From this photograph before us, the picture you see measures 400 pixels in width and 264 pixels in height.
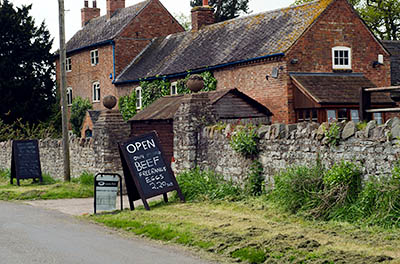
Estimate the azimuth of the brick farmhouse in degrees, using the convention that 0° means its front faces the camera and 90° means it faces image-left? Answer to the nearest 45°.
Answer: approximately 45°

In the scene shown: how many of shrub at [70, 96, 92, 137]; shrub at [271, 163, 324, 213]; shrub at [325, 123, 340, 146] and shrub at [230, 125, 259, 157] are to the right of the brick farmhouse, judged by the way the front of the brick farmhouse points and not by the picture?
1

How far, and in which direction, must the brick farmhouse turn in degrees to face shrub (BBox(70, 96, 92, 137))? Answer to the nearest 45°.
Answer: approximately 90° to its right

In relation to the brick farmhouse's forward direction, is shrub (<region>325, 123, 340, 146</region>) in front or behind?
in front

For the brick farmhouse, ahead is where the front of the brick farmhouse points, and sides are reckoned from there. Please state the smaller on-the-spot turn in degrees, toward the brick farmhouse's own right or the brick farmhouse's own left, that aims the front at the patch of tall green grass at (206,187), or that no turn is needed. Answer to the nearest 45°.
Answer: approximately 45° to the brick farmhouse's own left

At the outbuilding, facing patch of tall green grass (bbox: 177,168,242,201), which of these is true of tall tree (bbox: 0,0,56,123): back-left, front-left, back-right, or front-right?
back-right

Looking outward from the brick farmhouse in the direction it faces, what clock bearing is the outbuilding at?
The outbuilding is roughly at 12 o'clock from the brick farmhouse.

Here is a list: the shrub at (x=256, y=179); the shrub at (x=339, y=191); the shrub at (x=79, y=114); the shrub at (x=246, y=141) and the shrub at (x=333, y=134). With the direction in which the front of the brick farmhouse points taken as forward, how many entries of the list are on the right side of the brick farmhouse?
1

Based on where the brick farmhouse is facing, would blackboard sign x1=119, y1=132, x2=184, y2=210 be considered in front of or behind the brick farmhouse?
in front

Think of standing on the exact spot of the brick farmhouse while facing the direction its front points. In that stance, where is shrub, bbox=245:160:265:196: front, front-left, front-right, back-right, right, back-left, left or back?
front-left

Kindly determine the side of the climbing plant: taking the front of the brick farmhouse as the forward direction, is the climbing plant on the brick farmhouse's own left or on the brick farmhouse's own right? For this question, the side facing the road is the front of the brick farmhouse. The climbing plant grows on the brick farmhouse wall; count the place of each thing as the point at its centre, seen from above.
on the brick farmhouse's own right

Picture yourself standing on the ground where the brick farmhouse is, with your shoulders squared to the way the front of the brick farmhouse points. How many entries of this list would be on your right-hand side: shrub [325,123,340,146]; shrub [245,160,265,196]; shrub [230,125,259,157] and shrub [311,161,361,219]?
0

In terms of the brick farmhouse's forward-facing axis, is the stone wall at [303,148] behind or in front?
in front
